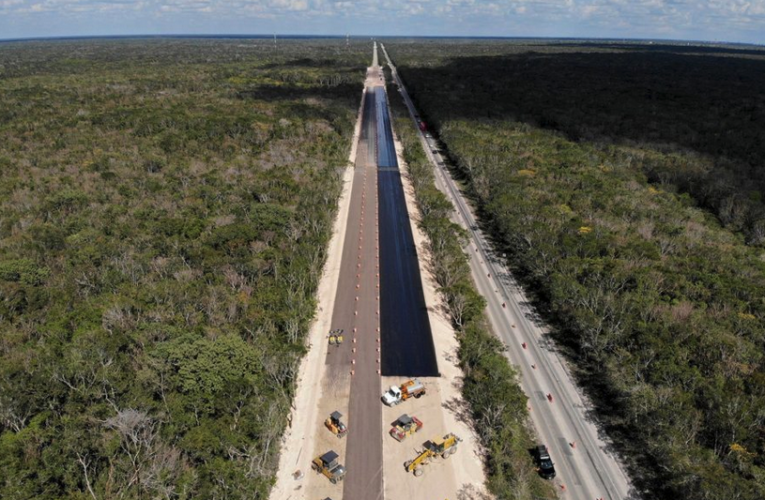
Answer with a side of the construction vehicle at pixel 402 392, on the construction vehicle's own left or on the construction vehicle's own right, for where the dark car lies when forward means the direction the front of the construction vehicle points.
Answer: on the construction vehicle's own left

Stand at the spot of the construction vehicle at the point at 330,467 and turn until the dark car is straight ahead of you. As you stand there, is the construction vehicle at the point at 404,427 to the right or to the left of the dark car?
left

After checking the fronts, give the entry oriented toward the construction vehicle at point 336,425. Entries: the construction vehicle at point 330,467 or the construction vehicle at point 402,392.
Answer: the construction vehicle at point 402,392
